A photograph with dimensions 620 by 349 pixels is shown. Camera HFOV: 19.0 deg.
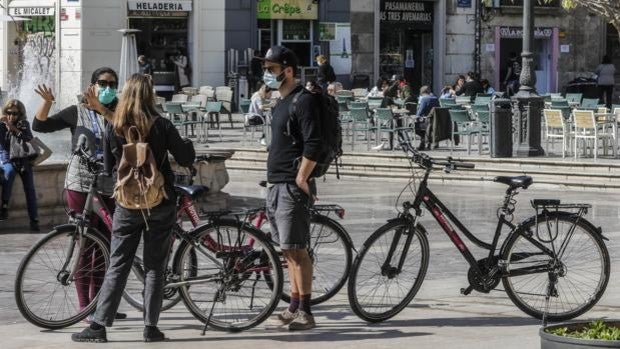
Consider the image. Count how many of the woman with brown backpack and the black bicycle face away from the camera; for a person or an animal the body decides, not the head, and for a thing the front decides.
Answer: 1

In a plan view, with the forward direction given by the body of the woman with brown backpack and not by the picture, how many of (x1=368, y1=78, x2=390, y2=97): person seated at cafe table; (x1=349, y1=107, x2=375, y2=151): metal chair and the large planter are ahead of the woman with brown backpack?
2

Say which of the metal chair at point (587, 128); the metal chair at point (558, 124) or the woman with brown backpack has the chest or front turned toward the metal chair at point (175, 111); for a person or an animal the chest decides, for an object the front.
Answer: the woman with brown backpack

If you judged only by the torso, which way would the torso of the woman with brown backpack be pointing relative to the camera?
away from the camera

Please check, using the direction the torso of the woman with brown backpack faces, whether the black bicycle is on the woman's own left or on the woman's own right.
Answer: on the woman's own right

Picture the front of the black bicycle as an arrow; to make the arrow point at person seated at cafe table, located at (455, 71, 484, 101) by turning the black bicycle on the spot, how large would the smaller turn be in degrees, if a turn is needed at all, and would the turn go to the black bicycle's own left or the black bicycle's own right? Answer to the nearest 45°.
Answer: approximately 90° to the black bicycle's own right

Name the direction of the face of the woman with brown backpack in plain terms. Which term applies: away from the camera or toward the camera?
away from the camera

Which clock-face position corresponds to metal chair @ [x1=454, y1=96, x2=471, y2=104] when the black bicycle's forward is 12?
The metal chair is roughly at 3 o'clock from the black bicycle.

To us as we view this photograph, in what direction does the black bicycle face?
facing to the left of the viewer

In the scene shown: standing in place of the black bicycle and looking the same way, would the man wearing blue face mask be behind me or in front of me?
in front

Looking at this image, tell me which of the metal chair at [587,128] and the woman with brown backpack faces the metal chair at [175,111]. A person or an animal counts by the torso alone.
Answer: the woman with brown backpack
